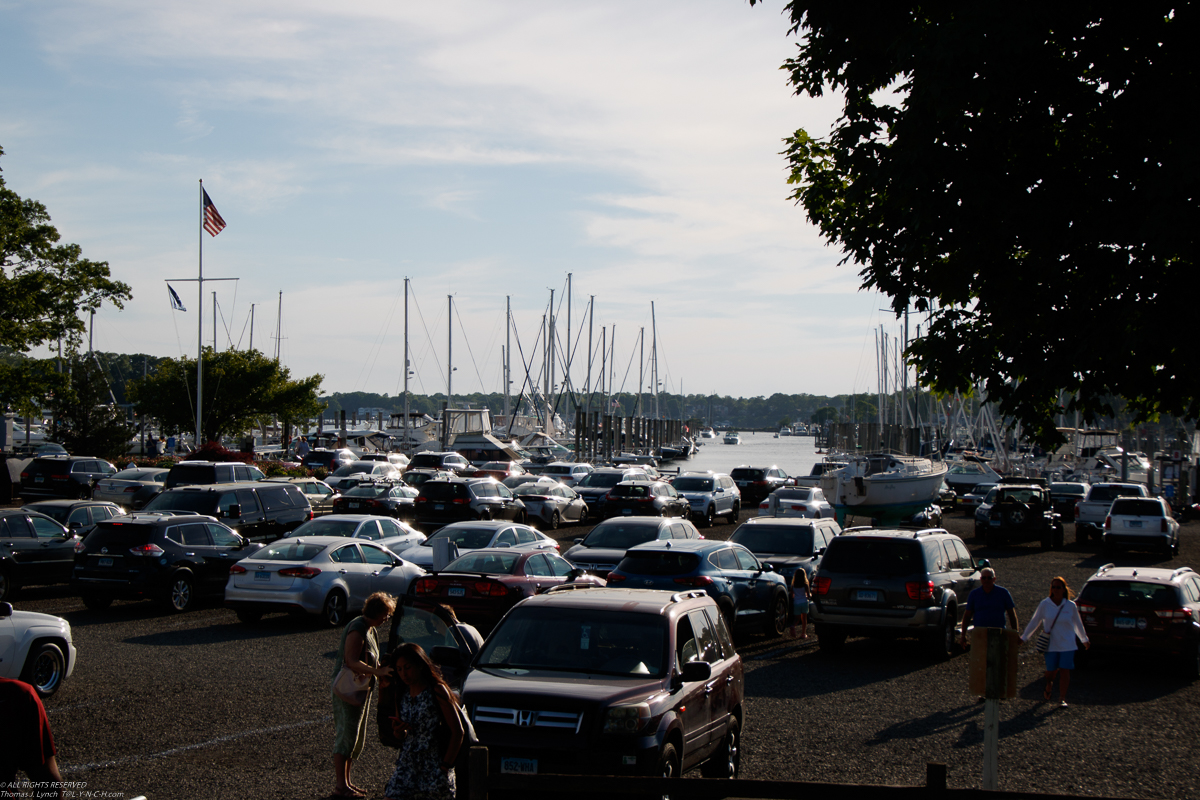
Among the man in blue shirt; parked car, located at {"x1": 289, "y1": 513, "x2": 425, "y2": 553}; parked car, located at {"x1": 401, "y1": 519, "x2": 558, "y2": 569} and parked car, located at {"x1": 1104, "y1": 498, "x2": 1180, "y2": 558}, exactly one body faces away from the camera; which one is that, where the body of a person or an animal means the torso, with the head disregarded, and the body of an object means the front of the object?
parked car, located at {"x1": 1104, "y1": 498, "x2": 1180, "y2": 558}

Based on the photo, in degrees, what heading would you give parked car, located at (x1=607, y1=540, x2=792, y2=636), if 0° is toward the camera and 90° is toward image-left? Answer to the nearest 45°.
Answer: approximately 225°

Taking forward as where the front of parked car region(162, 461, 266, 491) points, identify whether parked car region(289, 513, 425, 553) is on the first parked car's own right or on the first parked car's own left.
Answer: on the first parked car's own right

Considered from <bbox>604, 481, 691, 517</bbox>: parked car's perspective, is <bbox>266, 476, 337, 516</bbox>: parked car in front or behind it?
behind

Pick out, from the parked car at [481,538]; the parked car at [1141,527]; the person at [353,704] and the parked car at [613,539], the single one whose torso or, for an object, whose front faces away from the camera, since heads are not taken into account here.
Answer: the parked car at [1141,527]

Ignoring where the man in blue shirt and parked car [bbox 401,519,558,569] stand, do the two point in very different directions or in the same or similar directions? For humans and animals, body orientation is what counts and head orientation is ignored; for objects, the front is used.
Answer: same or similar directions

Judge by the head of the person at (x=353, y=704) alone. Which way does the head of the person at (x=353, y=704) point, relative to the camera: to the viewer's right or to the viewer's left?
to the viewer's right

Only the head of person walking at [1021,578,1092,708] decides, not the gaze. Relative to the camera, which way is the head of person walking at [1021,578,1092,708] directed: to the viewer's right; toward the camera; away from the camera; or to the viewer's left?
toward the camera

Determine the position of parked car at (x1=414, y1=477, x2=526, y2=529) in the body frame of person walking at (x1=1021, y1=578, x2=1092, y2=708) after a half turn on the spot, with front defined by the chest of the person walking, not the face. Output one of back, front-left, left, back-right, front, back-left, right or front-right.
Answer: front-left

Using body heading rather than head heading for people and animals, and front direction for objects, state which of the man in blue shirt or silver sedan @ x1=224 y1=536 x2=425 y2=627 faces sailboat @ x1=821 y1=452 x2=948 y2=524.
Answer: the silver sedan

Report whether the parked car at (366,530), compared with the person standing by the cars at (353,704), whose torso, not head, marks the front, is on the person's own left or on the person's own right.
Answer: on the person's own left

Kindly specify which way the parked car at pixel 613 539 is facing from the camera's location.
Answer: facing the viewer and to the left of the viewer

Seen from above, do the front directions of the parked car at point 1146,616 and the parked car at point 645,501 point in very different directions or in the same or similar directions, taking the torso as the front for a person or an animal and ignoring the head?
same or similar directions
